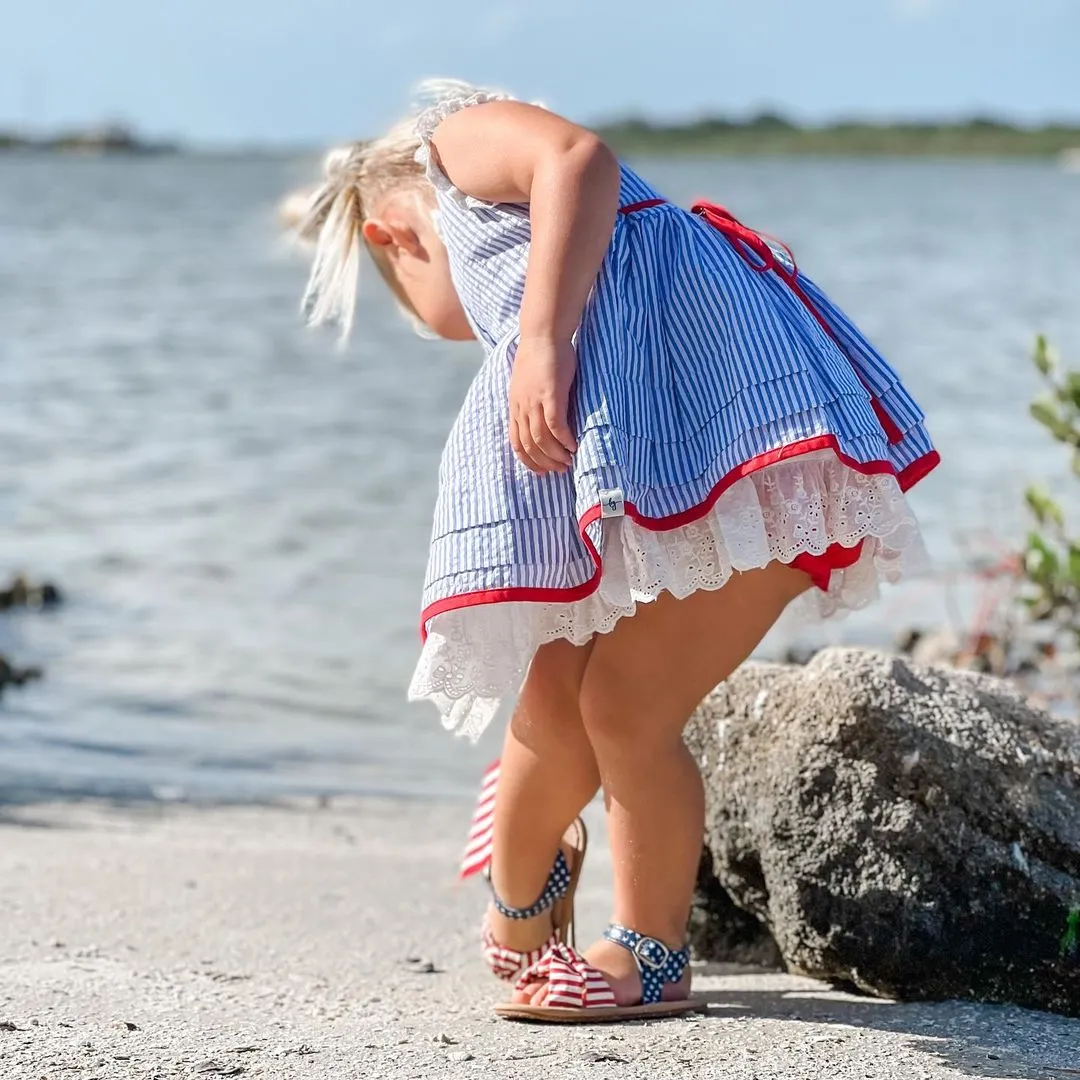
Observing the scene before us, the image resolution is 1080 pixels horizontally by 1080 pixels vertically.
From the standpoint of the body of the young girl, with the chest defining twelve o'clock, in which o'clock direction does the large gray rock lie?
The large gray rock is roughly at 5 o'clock from the young girl.

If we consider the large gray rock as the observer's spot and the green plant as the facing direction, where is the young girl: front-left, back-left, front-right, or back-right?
back-left

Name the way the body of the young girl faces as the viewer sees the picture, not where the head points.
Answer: to the viewer's left

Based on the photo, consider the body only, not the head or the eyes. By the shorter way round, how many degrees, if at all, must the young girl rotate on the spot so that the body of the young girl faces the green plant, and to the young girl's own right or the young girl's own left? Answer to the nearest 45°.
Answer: approximately 135° to the young girl's own right
